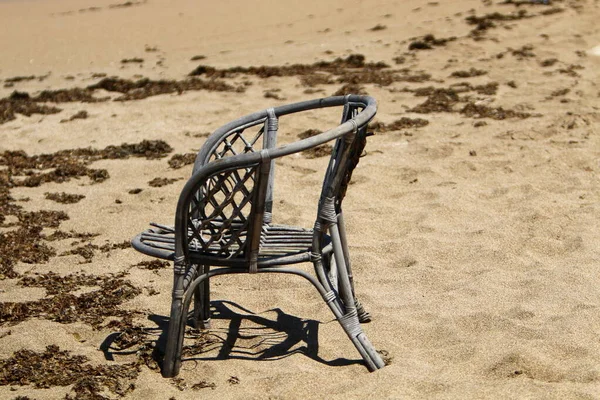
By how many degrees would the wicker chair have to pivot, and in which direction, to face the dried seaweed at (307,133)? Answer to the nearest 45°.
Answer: approximately 90° to its right

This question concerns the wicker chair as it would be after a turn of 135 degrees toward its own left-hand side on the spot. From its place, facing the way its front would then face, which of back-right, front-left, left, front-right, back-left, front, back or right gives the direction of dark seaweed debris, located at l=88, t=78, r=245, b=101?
back-left

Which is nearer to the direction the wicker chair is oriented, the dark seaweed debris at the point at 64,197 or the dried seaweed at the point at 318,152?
the dark seaweed debris

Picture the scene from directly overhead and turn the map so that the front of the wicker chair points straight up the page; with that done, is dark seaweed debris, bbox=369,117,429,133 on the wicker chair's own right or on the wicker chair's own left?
on the wicker chair's own right

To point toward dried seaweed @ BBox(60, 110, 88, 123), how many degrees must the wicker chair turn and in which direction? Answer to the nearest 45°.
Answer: approximately 90° to its right

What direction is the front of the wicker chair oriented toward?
to the viewer's left

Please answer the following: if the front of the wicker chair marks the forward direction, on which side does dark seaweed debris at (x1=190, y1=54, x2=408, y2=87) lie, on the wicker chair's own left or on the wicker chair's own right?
on the wicker chair's own right

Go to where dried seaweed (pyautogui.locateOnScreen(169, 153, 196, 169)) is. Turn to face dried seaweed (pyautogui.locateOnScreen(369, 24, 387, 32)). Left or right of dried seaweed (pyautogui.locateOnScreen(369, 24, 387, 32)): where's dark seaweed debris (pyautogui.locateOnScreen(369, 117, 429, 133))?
right

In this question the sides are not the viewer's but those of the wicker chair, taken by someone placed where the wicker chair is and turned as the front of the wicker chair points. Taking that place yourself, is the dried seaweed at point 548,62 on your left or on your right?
on your right

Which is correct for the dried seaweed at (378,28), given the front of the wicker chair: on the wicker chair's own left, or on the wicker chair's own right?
on the wicker chair's own right

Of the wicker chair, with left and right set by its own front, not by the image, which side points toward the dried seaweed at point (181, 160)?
right

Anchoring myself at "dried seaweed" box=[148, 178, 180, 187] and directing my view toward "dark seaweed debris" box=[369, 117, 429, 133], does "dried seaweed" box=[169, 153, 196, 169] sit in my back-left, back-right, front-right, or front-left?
front-left
